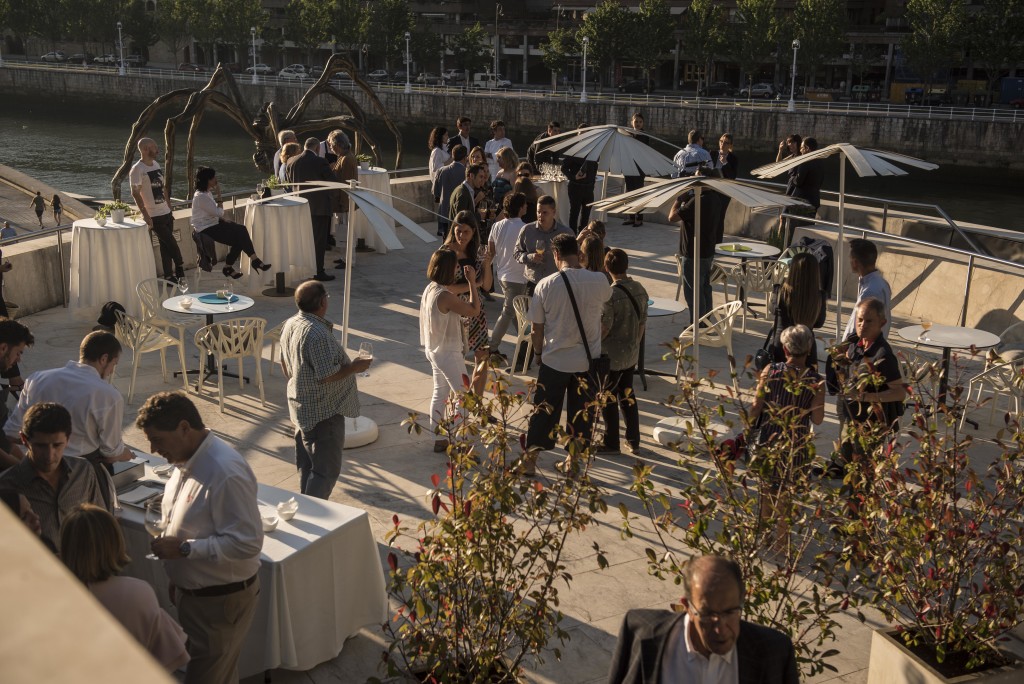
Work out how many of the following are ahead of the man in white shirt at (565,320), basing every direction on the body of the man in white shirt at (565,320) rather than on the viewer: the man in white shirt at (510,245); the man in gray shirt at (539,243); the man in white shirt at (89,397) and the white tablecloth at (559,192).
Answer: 3

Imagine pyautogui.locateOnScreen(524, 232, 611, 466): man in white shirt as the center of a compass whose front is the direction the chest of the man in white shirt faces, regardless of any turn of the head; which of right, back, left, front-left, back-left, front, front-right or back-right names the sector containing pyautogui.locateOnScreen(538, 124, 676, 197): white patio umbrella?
front

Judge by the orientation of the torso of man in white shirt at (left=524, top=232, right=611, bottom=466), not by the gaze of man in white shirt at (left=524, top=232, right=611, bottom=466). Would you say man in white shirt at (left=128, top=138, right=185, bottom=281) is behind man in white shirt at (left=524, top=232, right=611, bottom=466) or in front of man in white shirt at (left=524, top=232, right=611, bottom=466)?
in front

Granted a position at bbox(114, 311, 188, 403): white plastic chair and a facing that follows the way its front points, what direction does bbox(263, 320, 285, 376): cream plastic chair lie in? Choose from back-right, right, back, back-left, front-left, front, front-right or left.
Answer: front-right

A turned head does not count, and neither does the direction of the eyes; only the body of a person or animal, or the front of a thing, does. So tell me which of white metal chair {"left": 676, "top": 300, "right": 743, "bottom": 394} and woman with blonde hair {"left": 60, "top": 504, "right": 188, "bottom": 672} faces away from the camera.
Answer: the woman with blonde hair

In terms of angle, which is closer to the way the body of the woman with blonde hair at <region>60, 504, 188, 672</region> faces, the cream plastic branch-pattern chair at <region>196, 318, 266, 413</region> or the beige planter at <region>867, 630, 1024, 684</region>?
the cream plastic branch-pattern chair

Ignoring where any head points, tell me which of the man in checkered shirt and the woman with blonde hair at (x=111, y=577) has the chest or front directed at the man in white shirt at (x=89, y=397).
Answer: the woman with blonde hair

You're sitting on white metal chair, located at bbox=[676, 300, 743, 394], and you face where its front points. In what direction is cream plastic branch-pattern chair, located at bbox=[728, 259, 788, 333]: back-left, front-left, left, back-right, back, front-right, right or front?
right

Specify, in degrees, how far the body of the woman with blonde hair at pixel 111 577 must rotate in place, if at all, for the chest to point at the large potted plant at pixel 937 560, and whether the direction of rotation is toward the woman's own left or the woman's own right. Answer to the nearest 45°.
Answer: approximately 90° to the woman's own right

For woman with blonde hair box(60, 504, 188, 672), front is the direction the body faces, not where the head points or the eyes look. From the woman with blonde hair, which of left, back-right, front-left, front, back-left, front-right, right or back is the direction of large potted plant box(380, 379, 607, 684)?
right

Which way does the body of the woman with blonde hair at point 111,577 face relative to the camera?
away from the camera

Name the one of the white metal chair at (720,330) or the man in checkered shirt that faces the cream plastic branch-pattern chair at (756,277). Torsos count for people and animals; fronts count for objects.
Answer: the man in checkered shirt

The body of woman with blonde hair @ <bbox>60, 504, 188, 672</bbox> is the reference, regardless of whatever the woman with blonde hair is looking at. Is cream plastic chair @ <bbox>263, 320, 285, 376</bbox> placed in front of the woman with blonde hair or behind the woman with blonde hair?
in front

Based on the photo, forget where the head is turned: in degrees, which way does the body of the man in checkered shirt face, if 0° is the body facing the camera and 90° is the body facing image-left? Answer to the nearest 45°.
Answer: approximately 225°

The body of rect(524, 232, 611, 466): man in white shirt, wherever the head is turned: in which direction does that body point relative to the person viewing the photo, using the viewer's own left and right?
facing away from the viewer

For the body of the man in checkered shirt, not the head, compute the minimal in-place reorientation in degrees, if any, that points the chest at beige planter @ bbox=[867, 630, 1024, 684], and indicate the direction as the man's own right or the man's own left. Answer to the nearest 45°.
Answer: approximately 90° to the man's own right
